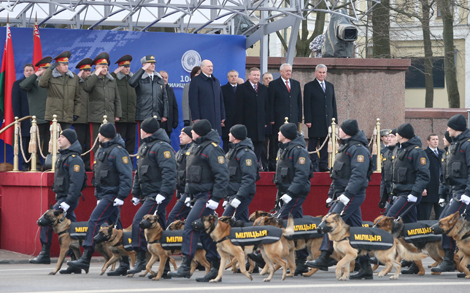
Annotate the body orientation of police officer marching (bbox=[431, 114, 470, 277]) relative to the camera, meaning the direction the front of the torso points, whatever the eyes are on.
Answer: to the viewer's left

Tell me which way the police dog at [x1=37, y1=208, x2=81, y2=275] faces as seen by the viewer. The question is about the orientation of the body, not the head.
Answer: to the viewer's left

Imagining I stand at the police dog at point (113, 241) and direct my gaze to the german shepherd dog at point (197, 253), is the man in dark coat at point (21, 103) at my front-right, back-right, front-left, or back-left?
back-left

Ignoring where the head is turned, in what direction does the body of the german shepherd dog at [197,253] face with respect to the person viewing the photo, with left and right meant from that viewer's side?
facing to the left of the viewer

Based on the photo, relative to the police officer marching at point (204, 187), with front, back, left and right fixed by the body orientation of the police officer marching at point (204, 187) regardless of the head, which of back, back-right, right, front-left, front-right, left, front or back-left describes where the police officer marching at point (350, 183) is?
back

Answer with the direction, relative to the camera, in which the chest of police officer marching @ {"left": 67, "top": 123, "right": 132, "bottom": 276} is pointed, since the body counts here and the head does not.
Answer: to the viewer's left

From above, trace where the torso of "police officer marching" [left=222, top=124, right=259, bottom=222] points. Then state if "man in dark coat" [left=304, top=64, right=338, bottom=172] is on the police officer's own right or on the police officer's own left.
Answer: on the police officer's own right

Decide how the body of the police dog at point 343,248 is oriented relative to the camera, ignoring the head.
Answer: to the viewer's left

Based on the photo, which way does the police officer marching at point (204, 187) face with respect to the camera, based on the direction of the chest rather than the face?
to the viewer's left

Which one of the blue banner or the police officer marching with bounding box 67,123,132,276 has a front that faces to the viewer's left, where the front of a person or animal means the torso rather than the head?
the police officer marching

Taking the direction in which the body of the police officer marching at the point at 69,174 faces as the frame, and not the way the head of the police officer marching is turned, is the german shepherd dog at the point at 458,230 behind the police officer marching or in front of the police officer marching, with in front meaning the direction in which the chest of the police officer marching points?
behind

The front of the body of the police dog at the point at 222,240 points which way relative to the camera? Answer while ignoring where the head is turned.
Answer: to the viewer's left

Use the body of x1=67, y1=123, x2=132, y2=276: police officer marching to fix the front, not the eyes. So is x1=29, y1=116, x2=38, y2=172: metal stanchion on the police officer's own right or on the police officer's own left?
on the police officer's own right

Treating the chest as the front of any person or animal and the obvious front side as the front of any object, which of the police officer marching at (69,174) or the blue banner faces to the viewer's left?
the police officer marching
